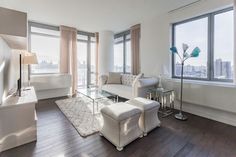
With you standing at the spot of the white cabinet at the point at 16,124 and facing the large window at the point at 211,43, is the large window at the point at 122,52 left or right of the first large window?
left

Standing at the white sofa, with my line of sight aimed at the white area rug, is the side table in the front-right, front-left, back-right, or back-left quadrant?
front-left

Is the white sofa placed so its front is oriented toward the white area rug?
yes

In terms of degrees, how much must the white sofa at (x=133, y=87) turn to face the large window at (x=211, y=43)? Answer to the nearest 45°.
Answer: approximately 135° to its left

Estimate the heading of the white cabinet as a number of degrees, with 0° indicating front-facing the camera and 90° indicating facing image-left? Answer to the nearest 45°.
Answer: approximately 315°

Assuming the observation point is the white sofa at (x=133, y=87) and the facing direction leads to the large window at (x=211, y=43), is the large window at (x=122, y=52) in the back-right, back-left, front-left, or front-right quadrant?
back-left

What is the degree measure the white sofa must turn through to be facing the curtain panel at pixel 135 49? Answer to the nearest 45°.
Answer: approximately 135° to its right

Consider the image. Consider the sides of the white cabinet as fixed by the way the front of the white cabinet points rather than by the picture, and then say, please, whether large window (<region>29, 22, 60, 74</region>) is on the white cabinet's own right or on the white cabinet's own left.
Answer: on the white cabinet's own left

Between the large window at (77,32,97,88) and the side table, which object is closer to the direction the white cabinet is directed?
the side table
